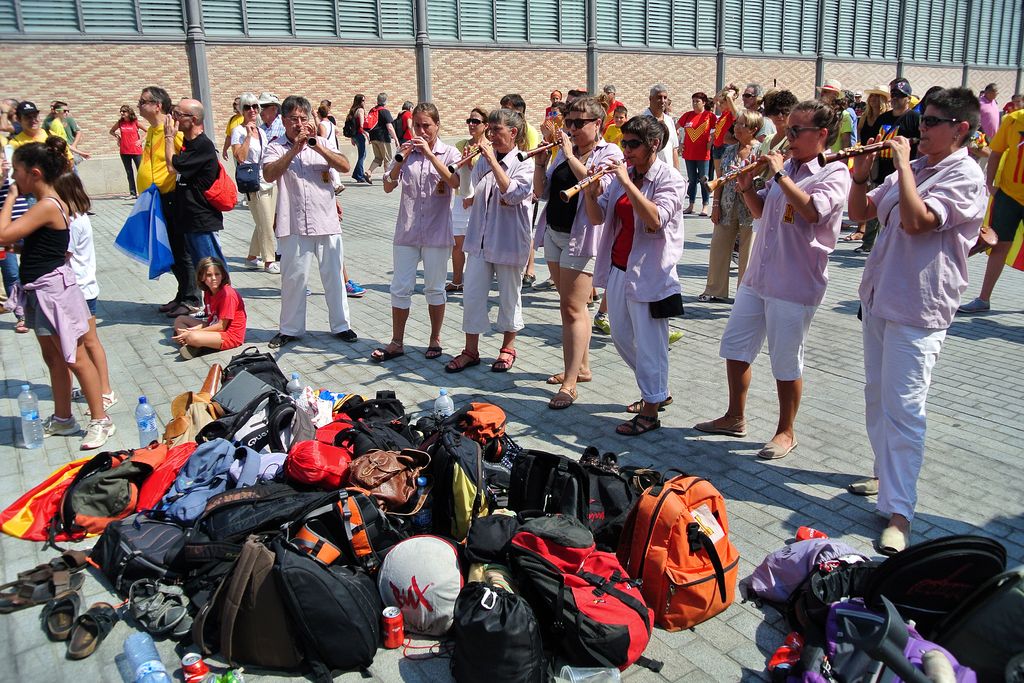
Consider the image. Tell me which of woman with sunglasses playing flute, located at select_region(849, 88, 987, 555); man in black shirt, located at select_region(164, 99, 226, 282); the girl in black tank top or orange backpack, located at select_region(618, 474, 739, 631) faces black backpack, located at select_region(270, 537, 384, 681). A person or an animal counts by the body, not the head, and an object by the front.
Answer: the woman with sunglasses playing flute

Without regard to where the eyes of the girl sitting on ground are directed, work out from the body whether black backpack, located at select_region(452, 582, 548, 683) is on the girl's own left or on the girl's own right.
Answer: on the girl's own left

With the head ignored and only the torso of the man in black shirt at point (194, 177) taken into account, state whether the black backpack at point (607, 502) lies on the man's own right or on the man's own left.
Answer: on the man's own left

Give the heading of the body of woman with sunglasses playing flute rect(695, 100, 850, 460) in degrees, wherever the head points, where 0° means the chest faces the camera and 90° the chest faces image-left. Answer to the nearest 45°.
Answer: approximately 45°

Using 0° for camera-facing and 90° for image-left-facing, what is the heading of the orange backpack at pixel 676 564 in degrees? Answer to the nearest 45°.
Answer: approximately 315°

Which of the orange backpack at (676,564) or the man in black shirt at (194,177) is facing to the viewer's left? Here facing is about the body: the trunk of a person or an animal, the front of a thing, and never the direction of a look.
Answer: the man in black shirt
